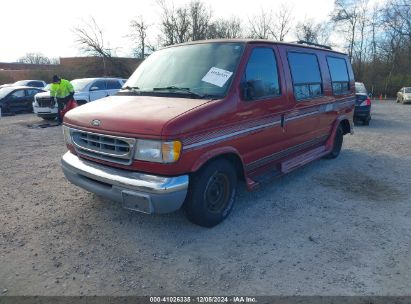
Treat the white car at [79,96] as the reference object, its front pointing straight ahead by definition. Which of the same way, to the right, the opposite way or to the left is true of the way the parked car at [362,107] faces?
the opposite way

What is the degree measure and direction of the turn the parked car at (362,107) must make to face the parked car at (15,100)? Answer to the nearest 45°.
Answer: approximately 90° to its left

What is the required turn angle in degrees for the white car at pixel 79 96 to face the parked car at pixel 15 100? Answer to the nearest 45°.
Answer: approximately 90° to its right

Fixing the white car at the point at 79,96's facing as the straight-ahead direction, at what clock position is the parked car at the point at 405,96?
The parked car is roughly at 7 o'clock from the white car.

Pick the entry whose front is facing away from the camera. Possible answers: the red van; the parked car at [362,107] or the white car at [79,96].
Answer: the parked car

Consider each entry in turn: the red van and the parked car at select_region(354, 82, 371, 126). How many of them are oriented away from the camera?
1

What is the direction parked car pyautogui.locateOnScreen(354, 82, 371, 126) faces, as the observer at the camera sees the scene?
facing away from the viewer

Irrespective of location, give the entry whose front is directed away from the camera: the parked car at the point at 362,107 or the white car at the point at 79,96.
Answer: the parked car

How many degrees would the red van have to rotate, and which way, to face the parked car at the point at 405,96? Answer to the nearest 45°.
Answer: approximately 180°

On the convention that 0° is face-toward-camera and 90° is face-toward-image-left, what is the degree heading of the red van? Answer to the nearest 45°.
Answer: approximately 45°

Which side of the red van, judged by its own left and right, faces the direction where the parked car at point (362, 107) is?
back
